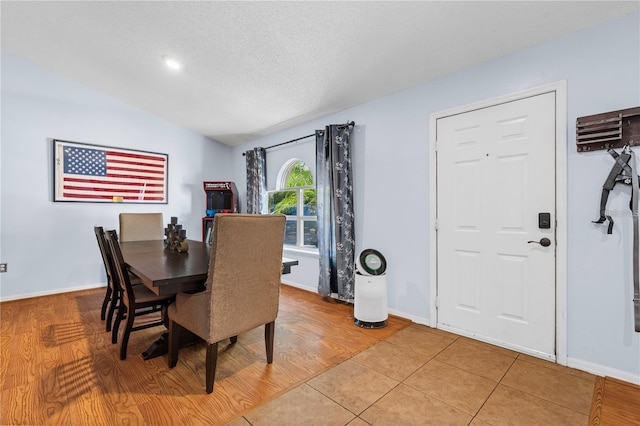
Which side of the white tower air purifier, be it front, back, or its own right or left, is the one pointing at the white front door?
left

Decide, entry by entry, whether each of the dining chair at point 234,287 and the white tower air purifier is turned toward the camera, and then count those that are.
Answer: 1

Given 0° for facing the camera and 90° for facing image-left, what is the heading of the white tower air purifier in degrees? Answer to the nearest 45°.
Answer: approximately 0°

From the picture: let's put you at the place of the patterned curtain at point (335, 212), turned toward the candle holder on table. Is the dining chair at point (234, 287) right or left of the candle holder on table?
left

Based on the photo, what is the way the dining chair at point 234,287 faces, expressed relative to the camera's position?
facing away from the viewer and to the left of the viewer
